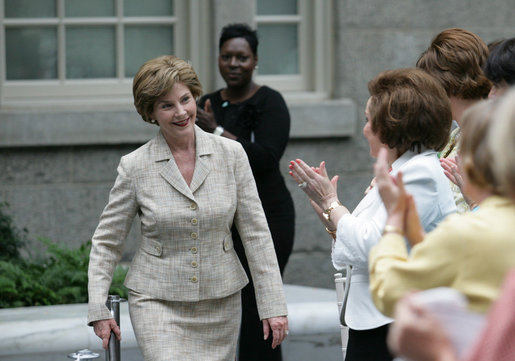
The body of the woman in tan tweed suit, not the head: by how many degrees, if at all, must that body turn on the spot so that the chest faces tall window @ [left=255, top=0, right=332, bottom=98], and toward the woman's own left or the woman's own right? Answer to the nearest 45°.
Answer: approximately 180°

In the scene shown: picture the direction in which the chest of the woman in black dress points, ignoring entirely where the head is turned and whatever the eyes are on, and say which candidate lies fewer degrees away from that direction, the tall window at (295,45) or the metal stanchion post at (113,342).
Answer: the metal stanchion post

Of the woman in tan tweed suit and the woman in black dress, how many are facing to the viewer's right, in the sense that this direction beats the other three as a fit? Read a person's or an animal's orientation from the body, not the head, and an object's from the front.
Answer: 0

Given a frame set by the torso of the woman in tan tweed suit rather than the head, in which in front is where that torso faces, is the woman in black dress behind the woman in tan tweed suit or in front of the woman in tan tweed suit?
behind

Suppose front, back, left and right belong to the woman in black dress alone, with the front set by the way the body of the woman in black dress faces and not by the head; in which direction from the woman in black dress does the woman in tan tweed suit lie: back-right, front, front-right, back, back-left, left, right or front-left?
front-left

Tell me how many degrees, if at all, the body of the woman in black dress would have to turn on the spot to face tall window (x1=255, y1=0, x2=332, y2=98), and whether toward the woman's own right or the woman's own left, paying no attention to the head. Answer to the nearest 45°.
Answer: approximately 135° to the woman's own right

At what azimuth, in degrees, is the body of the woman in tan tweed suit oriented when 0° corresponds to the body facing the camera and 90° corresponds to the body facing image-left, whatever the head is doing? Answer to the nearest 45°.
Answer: approximately 0°
